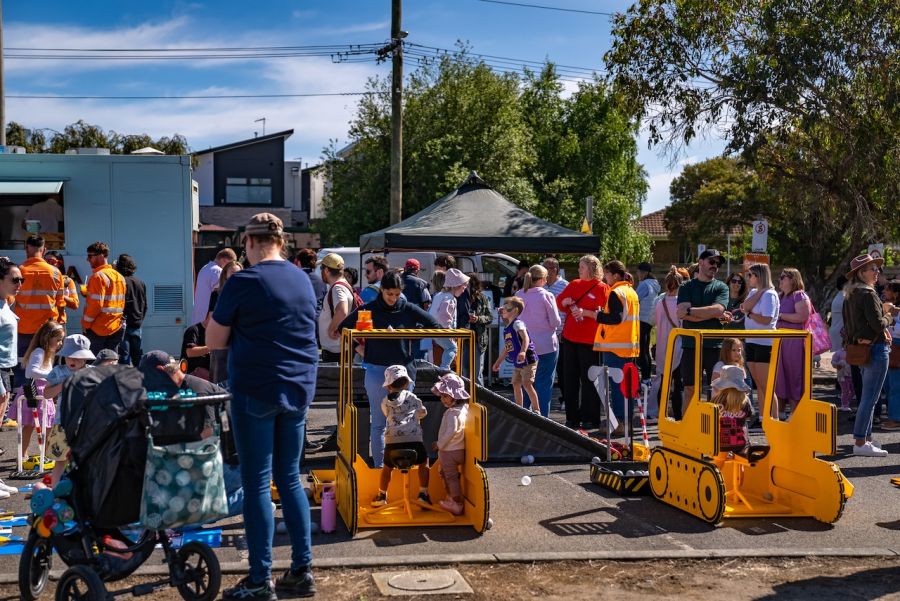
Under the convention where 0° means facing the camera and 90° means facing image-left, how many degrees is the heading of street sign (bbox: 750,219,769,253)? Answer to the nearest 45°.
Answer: approximately 0°

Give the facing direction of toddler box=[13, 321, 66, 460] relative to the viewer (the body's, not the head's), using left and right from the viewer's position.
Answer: facing to the right of the viewer

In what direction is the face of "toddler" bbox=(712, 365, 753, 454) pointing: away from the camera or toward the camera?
away from the camera

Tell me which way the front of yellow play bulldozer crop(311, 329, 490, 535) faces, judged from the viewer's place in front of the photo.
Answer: facing away from the viewer

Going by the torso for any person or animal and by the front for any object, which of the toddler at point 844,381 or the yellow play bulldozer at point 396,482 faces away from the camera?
the yellow play bulldozer

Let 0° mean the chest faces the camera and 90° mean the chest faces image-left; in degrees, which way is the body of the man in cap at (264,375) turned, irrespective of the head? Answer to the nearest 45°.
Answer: approximately 135°

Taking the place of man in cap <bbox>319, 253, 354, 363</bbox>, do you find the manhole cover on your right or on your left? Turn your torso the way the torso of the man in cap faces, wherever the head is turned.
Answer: on your left
